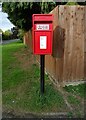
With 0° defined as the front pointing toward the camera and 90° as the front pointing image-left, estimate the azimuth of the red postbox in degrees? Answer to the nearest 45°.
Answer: approximately 0°
